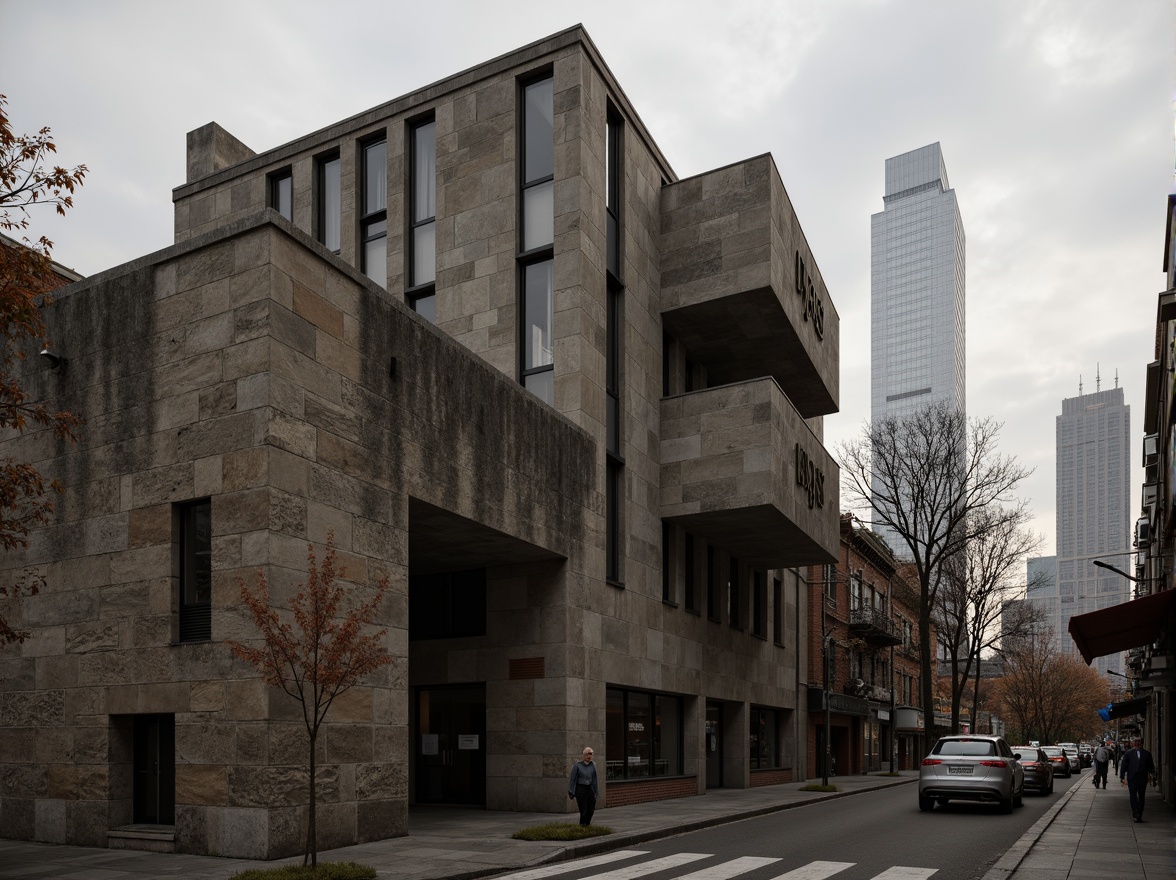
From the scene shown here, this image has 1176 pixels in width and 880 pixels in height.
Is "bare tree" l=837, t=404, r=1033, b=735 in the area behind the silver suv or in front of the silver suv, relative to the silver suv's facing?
in front

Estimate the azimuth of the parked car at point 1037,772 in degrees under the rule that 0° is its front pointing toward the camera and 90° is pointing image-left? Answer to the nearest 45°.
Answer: approximately 180°

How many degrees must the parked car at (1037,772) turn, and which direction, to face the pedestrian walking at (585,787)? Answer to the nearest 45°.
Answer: approximately 180°

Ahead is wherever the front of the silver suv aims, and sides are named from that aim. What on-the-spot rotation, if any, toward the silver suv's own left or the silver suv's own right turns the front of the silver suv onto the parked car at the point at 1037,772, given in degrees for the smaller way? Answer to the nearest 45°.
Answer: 0° — it already faces it

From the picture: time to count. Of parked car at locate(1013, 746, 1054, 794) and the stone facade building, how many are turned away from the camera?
1

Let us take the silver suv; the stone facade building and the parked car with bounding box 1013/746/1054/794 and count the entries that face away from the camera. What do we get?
2

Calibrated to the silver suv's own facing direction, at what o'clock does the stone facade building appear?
The stone facade building is roughly at 8 o'clock from the silver suv.

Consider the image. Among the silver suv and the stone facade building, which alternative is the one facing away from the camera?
the silver suv

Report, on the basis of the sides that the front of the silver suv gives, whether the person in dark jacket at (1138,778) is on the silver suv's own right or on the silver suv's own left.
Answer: on the silver suv's own right

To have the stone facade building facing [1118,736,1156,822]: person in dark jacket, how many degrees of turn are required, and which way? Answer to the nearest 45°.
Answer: approximately 45° to its left

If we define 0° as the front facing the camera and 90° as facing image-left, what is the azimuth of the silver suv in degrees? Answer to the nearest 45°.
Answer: approximately 180°

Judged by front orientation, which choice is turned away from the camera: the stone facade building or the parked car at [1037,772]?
the parked car
